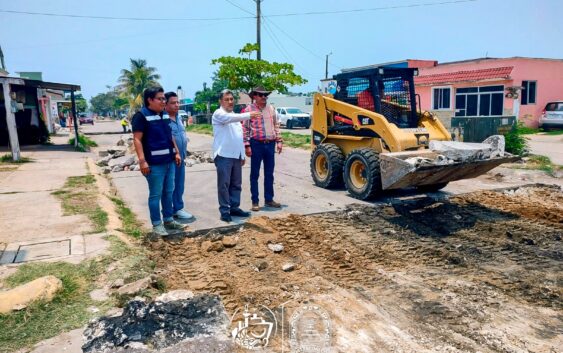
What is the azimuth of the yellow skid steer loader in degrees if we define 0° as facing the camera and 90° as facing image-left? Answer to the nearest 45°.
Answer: approximately 315°

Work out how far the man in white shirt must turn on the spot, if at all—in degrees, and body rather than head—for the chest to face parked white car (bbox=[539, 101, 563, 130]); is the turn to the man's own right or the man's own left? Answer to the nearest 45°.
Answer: approximately 90° to the man's own left

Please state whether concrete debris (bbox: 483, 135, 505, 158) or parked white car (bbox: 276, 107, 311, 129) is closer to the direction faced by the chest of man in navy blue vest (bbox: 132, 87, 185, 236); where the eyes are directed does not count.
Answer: the concrete debris

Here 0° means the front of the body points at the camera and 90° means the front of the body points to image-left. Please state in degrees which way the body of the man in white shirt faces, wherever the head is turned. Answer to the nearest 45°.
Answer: approximately 315°

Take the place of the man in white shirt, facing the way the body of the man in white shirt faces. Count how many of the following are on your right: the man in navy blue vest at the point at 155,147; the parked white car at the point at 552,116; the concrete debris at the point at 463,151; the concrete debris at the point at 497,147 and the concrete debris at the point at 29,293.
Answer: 2

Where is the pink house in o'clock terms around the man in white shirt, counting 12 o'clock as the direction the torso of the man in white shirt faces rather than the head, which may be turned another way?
The pink house is roughly at 9 o'clock from the man in white shirt.

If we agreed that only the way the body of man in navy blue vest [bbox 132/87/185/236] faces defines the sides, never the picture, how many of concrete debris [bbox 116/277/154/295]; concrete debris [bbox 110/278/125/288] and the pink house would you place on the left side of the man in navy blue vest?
1

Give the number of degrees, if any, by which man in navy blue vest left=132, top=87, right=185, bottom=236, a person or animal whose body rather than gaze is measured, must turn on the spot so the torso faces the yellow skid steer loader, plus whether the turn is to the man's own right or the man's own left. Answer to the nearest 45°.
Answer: approximately 45° to the man's own left

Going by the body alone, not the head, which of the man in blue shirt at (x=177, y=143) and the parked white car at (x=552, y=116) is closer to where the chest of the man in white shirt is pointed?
the parked white car

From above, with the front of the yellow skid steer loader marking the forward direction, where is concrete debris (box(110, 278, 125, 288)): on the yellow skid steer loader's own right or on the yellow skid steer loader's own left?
on the yellow skid steer loader's own right

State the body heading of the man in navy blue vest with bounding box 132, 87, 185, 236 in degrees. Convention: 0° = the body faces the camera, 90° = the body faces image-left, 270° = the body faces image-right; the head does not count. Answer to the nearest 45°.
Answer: approximately 315°
